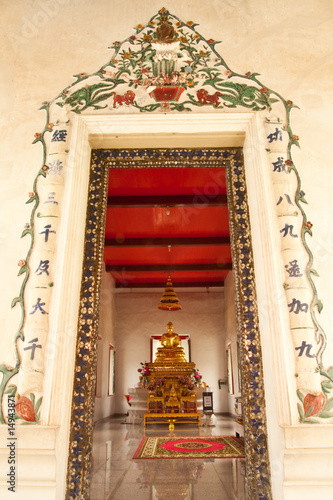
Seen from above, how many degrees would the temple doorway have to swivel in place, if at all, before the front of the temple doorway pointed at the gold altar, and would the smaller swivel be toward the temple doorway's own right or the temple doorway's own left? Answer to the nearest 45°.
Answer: approximately 180°

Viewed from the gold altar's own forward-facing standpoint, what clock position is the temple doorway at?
The temple doorway is roughly at 12 o'clock from the gold altar.

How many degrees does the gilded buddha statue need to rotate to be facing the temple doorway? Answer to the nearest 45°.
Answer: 0° — it already faces it

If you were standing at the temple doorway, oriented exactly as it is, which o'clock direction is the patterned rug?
The patterned rug is roughly at 6 o'clock from the temple doorway.

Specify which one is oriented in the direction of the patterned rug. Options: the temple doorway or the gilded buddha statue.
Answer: the gilded buddha statue

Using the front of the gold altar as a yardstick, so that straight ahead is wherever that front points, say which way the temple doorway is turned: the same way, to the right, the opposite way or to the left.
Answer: the same way

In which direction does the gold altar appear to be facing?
toward the camera

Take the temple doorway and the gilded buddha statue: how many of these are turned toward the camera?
2

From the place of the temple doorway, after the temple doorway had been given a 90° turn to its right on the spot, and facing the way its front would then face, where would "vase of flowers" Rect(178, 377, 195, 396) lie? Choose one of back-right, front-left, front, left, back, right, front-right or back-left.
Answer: right

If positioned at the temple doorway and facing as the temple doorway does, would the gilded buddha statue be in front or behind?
behind

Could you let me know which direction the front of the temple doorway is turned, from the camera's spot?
facing the viewer

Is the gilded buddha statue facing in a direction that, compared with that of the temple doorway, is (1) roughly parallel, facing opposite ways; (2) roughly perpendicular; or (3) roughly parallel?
roughly parallel

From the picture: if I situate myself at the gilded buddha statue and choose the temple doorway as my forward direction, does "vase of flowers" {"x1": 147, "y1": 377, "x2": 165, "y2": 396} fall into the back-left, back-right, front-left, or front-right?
front-right

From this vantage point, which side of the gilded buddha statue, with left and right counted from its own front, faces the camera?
front

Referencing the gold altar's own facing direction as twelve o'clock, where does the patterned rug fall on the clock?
The patterned rug is roughly at 12 o'clock from the gold altar.
